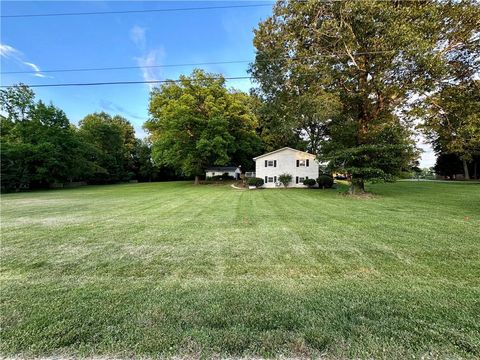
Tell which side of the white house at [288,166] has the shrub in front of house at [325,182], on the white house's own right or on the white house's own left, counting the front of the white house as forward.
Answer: on the white house's own left

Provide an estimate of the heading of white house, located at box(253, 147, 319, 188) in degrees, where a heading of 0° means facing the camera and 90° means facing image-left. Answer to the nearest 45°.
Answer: approximately 0°

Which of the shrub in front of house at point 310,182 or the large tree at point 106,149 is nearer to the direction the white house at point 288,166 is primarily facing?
the shrub in front of house

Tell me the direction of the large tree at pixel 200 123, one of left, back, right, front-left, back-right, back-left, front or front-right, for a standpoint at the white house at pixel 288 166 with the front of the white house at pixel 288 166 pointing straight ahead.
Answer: right

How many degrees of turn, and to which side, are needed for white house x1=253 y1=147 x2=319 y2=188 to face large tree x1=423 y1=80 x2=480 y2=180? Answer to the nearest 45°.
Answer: approximately 135° to its left

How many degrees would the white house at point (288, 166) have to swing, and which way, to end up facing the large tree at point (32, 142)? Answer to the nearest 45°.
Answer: approximately 90° to its right

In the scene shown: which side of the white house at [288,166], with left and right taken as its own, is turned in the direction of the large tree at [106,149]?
right

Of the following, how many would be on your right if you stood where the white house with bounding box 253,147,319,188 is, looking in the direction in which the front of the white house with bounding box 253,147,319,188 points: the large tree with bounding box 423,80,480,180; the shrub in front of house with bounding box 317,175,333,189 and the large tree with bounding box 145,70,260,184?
1

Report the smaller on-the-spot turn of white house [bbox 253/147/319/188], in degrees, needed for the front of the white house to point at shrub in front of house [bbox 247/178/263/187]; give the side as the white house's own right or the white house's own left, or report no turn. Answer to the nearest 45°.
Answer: approximately 45° to the white house's own right
